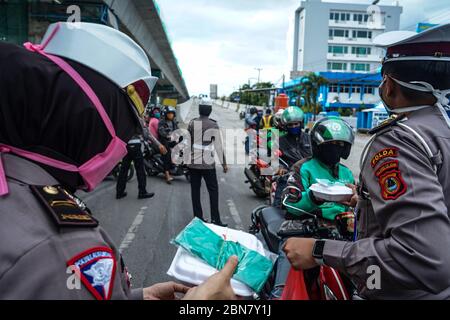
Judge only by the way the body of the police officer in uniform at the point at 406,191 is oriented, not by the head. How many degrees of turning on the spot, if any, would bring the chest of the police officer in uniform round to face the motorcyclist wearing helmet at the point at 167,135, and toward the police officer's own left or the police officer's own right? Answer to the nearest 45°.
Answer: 0° — they already face them

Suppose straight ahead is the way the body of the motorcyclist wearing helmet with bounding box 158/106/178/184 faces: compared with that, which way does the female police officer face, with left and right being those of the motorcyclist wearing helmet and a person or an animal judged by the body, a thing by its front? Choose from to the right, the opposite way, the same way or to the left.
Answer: to the left

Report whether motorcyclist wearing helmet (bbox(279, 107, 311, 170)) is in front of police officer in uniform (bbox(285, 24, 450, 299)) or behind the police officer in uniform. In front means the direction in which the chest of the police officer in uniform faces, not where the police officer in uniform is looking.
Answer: in front

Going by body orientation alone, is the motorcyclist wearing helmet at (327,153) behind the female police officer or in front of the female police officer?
in front

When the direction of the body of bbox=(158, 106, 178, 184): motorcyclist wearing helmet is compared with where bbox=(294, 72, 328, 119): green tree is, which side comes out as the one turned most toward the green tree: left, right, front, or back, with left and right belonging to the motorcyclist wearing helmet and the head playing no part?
left

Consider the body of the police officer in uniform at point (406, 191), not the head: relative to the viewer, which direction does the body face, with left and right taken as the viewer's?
facing away from the viewer and to the left of the viewer

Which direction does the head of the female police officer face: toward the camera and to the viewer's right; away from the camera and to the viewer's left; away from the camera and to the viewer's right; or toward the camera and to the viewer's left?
away from the camera and to the viewer's right

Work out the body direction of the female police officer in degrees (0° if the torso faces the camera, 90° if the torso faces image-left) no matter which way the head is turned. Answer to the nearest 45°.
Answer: approximately 225°

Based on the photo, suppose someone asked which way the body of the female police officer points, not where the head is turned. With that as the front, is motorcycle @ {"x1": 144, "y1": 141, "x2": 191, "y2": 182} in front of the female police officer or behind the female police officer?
in front

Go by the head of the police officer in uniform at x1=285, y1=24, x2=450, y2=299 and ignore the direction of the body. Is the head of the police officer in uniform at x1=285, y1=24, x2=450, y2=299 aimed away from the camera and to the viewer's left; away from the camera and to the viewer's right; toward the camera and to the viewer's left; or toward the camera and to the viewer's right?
away from the camera and to the viewer's left

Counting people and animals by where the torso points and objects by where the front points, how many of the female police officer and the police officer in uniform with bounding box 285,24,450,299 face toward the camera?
0

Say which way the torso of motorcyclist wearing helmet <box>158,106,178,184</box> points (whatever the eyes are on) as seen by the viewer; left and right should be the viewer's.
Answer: facing the viewer and to the right of the viewer
